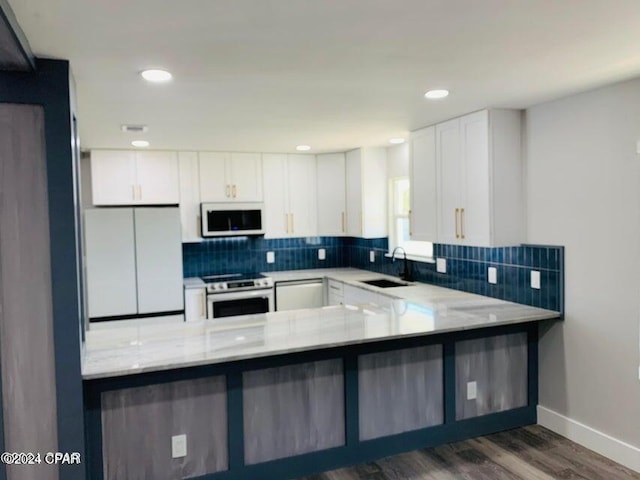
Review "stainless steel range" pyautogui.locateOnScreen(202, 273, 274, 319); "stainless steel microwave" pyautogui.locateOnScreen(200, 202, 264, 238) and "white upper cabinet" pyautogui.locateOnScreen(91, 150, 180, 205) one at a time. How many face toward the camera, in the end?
3

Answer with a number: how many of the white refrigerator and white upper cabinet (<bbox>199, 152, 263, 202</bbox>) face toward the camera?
2

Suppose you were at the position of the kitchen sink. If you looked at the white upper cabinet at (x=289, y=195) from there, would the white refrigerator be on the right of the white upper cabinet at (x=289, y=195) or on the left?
left

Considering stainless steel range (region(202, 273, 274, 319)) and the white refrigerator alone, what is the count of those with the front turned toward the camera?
2

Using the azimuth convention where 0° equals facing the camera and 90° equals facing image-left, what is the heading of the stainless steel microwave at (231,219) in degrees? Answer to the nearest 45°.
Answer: approximately 0°

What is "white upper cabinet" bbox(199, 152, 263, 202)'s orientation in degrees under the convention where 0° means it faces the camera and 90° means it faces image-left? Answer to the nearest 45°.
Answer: approximately 0°

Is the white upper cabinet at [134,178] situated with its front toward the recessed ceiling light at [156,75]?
yes

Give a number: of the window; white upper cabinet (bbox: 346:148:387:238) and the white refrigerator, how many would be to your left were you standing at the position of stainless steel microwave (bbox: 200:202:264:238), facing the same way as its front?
2

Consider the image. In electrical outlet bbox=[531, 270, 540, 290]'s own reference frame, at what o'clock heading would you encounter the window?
The window is roughly at 3 o'clock from the electrical outlet.

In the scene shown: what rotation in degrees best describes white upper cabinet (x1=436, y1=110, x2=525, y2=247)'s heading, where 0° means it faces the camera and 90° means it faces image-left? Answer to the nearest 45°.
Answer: approximately 45°
